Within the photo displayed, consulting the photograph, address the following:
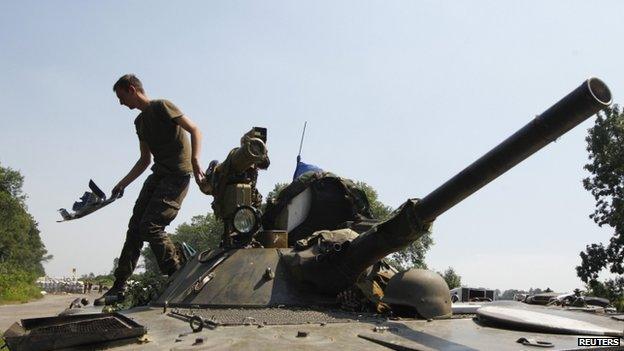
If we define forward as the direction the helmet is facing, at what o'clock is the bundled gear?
The bundled gear is roughly at 2 o'clock from the helmet.

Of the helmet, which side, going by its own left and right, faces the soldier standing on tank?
front

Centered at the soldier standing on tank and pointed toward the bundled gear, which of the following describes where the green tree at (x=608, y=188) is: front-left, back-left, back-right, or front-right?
front-left

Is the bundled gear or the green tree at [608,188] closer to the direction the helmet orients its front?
the bundled gear
